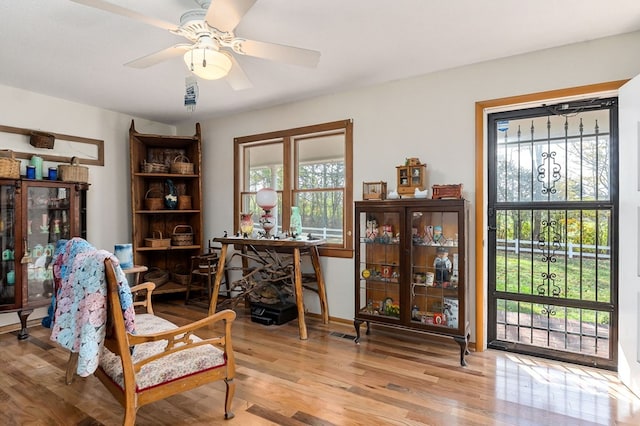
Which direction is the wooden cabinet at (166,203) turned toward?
toward the camera

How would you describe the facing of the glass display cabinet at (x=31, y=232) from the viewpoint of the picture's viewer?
facing the viewer and to the right of the viewer

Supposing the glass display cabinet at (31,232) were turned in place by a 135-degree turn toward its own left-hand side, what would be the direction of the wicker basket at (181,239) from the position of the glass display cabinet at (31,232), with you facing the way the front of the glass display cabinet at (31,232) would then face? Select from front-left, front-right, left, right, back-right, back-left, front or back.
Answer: right

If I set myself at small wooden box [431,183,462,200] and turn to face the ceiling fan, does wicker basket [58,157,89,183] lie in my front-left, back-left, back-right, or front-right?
front-right

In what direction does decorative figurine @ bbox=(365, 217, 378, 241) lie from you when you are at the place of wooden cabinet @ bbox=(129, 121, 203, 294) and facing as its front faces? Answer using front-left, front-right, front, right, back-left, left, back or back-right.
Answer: front-left

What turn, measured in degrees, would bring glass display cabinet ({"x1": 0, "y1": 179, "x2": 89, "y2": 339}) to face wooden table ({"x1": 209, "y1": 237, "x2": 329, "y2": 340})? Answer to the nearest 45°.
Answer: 0° — it already faces it

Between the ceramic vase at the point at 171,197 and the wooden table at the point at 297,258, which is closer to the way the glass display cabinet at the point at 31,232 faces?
the wooden table

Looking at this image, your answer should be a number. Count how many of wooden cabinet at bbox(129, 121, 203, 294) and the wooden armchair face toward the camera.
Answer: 1

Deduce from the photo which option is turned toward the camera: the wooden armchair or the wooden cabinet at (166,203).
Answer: the wooden cabinet

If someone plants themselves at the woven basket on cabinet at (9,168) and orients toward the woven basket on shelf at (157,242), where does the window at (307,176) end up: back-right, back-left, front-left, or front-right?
front-right

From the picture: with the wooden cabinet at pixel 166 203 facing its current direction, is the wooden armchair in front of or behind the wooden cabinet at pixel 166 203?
in front
